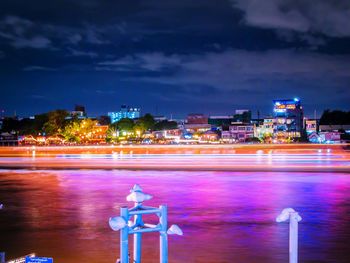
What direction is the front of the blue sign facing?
toward the camera

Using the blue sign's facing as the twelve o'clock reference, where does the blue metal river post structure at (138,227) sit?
The blue metal river post structure is roughly at 8 o'clock from the blue sign.
